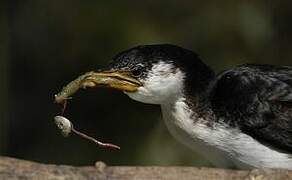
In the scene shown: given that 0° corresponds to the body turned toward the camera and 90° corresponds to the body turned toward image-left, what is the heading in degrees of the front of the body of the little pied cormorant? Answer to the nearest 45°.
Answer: approximately 90°
